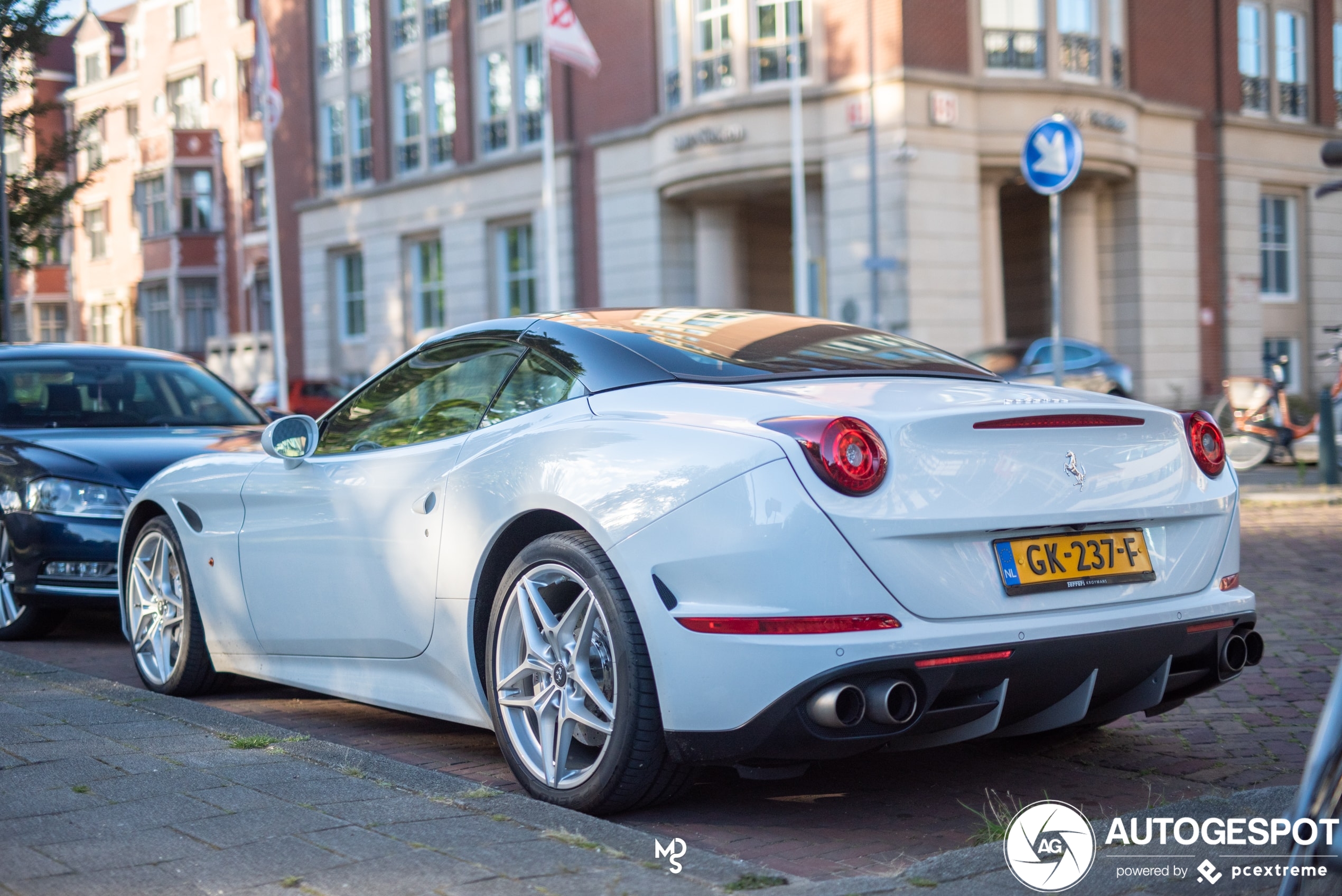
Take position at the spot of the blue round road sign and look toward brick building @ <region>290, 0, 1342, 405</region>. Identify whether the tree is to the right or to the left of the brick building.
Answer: left

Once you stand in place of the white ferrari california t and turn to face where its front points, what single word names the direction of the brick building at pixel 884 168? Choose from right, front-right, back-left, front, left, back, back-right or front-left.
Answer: front-right

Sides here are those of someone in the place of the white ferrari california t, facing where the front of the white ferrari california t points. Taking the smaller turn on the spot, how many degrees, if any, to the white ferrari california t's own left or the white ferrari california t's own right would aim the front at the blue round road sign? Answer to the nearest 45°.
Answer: approximately 45° to the white ferrari california t's own right

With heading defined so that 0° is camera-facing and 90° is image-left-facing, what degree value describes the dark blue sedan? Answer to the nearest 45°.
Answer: approximately 315°

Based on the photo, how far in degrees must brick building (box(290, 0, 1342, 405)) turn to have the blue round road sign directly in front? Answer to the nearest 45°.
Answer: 0° — it already faces it

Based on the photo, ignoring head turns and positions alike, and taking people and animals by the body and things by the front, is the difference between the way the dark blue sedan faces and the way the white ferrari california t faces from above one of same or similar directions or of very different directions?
very different directions

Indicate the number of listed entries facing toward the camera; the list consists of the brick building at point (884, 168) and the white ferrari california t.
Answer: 1

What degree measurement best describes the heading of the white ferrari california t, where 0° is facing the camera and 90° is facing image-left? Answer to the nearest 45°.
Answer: approximately 135°

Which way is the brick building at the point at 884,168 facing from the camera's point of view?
toward the camera
